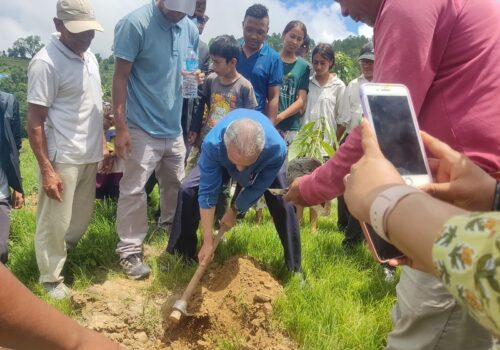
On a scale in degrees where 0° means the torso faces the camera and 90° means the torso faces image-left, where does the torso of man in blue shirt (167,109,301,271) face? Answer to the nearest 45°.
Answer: approximately 0°

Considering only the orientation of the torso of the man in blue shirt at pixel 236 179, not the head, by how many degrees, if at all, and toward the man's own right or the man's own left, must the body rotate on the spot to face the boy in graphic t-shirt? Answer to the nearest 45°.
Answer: approximately 180°

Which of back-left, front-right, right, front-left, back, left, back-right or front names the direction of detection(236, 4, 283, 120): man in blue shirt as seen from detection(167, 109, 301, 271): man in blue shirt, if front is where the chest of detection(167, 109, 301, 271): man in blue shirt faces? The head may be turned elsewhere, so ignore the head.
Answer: back

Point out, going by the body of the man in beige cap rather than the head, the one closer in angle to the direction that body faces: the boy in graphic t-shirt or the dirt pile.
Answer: the dirt pile

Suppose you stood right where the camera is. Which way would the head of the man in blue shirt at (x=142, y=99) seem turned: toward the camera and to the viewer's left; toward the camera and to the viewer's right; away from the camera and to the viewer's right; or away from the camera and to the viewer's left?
toward the camera and to the viewer's right

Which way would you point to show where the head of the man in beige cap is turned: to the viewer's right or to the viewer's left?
to the viewer's right

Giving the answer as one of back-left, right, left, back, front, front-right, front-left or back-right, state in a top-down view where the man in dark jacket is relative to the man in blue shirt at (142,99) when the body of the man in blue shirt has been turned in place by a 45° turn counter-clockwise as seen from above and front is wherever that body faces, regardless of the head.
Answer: back
